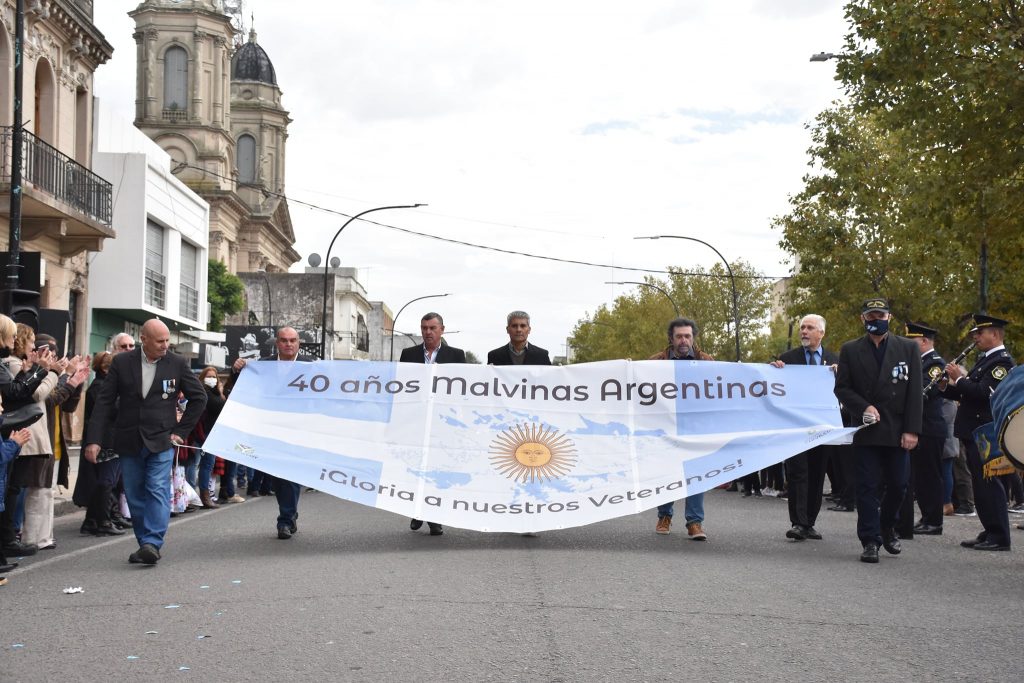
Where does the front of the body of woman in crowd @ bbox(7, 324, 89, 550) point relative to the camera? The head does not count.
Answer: to the viewer's right

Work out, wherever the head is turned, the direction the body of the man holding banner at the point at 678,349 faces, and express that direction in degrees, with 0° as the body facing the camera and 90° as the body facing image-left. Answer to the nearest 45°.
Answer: approximately 0°

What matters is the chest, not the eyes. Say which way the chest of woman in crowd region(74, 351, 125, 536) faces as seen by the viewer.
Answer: to the viewer's right

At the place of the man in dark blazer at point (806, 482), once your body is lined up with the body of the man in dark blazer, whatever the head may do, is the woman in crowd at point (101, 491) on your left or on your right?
on your right

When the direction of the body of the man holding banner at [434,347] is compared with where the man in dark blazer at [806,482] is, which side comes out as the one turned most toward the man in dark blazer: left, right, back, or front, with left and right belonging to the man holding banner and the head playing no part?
left

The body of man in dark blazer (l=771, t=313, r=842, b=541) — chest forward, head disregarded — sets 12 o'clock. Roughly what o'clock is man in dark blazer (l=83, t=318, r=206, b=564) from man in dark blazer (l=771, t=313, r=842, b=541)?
man in dark blazer (l=83, t=318, r=206, b=564) is roughly at 2 o'clock from man in dark blazer (l=771, t=313, r=842, b=541).

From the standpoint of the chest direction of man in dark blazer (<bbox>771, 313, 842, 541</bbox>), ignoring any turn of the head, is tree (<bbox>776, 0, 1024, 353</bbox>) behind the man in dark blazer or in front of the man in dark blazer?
behind

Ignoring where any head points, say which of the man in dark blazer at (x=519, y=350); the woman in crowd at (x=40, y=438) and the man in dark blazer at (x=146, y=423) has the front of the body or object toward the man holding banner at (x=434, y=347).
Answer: the woman in crowd

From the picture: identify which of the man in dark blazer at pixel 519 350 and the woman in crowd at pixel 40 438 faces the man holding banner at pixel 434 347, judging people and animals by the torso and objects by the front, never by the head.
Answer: the woman in crowd

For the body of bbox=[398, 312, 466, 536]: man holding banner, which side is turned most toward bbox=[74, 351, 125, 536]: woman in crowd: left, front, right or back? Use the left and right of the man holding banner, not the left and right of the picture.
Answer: right
